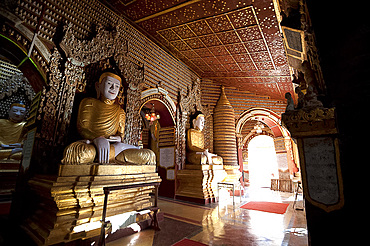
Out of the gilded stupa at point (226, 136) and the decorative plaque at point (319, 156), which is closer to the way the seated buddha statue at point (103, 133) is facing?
the decorative plaque

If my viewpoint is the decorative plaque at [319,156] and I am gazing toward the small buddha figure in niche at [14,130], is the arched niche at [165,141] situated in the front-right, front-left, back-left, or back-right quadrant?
front-right

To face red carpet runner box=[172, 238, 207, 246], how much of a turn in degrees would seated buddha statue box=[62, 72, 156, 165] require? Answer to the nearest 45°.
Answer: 0° — it already faces it

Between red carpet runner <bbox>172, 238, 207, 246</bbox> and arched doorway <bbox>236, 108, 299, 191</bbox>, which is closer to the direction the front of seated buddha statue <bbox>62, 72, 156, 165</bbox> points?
the red carpet runner

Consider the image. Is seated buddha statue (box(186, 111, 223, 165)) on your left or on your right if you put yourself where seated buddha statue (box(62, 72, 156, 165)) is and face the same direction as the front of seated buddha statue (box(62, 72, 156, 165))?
on your left

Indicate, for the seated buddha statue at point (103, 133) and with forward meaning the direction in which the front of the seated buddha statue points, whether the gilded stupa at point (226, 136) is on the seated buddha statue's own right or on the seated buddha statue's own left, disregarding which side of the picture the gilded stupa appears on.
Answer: on the seated buddha statue's own left

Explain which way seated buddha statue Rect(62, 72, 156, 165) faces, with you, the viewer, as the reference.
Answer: facing the viewer and to the right of the viewer

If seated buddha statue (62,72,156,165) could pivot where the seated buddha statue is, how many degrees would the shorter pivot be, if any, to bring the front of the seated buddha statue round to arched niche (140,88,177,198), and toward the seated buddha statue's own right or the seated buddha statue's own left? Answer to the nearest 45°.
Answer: approximately 90° to the seated buddha statue's own left
